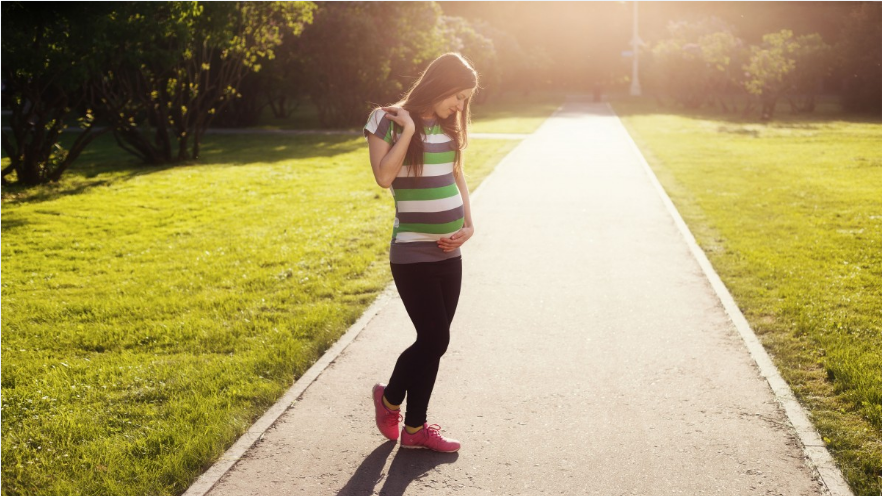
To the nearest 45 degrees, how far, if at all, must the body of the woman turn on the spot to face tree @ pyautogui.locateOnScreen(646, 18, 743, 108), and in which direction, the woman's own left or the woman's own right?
approximately 135° to the woman's own left

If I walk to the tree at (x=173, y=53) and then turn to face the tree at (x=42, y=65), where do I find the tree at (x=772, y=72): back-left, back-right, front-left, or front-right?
back-left

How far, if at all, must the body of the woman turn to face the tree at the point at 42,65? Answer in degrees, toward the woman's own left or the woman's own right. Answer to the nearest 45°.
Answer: approximately 180°

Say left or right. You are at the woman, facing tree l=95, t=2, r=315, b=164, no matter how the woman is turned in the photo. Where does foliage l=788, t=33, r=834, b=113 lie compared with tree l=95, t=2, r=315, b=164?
right

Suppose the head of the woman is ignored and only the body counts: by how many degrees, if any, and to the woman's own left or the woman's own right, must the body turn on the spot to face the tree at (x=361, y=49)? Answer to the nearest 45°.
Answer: approximately 135° to the woman's own left

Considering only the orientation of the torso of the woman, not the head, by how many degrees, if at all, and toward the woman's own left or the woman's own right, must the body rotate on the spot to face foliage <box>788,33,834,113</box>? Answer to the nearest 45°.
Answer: approximately 90° to the woman's own left

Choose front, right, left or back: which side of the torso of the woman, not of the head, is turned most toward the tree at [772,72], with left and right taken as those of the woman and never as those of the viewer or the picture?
left

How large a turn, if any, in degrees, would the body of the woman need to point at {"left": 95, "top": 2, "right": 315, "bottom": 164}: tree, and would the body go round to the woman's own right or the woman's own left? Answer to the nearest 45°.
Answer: approximately 135° to the woman's own left

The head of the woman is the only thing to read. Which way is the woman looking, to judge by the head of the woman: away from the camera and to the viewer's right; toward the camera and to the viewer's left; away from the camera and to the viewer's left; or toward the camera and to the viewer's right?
toward the camera and to the viewer's right

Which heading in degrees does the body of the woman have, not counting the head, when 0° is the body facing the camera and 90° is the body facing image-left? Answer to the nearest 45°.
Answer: approximately 315°
